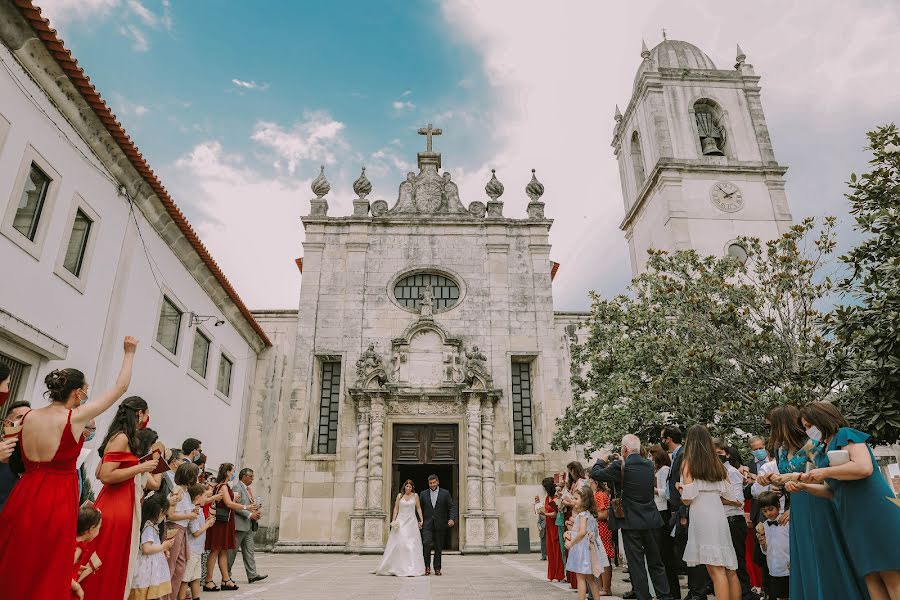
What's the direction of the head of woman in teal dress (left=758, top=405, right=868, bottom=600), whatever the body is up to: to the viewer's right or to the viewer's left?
to the viewer's left

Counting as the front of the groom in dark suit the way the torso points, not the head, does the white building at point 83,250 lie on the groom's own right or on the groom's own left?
on the groom's own right

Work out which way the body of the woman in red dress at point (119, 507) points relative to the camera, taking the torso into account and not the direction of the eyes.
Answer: to the viewer's right

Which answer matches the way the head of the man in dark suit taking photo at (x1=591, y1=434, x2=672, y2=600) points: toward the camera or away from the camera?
away from the camera

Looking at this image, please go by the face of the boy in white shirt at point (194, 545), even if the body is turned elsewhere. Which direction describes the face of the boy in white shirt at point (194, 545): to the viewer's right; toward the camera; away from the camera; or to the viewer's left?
to the viewer's right

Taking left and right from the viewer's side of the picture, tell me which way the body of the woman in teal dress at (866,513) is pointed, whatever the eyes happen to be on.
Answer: facing to the left of the viewer

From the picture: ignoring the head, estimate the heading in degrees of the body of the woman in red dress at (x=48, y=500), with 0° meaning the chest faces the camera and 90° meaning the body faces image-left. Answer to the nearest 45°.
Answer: approximately 225°

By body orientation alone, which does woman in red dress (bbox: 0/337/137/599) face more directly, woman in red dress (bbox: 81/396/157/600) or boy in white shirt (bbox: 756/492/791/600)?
the woman in red dress

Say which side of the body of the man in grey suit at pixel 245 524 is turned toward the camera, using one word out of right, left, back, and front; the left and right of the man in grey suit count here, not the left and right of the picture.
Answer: right

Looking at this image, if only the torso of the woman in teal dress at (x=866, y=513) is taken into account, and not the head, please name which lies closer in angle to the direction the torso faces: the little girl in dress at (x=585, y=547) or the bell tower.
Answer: the little girl in dress
